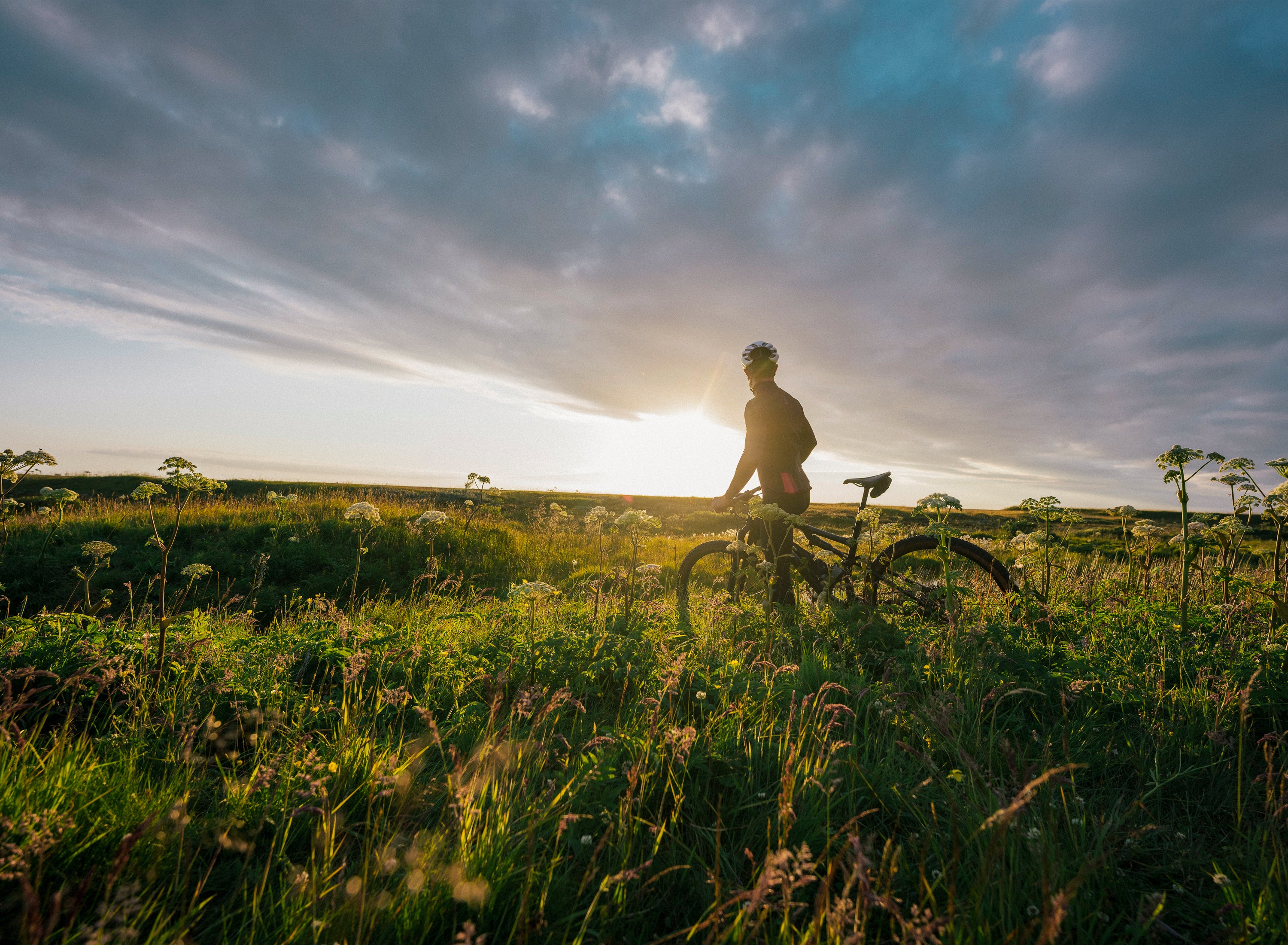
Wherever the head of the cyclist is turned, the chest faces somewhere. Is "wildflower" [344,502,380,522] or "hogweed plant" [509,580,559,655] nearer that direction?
the wildflower

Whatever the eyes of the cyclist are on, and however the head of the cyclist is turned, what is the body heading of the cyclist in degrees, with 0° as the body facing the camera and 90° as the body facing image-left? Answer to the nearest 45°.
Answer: approximately 135°

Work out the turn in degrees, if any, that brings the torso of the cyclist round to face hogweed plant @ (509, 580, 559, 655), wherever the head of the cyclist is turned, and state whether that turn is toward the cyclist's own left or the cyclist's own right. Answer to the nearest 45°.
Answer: approximately 90° to the cyclist's own left

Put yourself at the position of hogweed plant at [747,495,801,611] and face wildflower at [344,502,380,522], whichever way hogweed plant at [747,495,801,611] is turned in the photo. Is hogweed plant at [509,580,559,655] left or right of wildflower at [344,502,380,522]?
left
